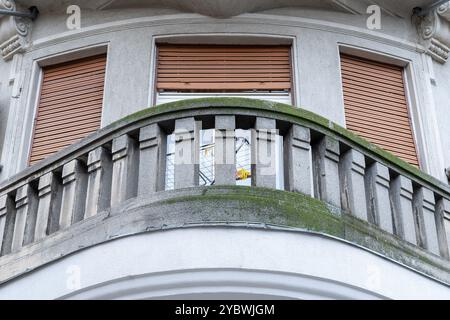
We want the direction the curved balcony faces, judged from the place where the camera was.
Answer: facing the viewer
